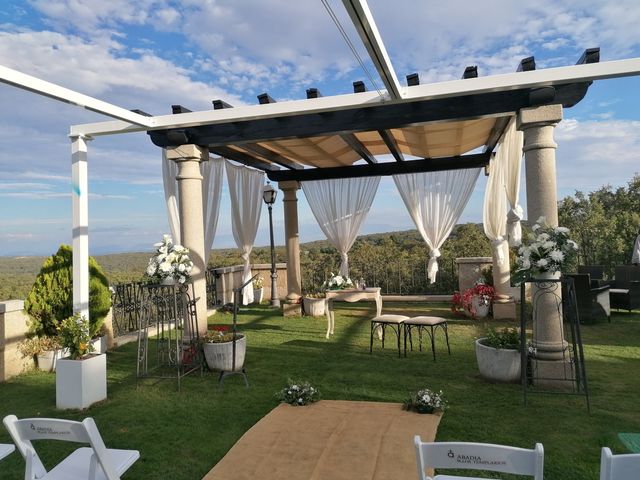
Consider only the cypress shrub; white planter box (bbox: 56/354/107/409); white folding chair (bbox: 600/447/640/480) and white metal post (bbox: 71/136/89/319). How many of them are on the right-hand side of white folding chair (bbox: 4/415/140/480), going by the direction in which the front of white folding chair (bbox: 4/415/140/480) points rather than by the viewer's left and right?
1

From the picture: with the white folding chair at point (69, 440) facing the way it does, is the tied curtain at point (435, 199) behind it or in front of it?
in front

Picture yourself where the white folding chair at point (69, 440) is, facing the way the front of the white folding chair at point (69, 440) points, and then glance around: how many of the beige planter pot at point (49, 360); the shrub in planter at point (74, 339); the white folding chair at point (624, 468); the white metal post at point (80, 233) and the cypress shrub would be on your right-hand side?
1

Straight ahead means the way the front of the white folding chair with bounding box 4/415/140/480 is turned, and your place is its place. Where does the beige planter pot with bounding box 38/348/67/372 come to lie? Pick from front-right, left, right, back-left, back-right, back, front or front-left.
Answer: front-left

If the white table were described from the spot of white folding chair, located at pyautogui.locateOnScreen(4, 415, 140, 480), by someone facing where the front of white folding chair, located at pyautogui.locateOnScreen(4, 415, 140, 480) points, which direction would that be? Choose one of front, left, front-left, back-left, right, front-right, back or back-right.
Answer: front

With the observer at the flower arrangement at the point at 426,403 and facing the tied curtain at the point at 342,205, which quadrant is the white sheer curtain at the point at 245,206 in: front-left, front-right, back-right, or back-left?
front-left

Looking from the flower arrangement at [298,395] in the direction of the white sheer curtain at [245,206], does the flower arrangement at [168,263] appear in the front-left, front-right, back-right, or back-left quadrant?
front-left

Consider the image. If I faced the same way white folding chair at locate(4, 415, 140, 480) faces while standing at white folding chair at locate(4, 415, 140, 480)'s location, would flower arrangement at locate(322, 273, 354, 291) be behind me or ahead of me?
ahead

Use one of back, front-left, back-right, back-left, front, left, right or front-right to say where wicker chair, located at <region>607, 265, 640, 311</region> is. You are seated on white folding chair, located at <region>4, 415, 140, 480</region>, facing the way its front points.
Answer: front-right

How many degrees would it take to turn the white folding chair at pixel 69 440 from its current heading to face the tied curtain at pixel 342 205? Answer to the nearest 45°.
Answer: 0° — it already faces it

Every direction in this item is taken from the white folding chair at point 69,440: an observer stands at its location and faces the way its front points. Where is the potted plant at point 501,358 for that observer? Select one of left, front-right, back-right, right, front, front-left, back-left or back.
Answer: front-right

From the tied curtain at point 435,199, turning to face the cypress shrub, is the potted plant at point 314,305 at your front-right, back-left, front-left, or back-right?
front-right

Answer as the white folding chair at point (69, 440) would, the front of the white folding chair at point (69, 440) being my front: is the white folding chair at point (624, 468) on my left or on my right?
on my right

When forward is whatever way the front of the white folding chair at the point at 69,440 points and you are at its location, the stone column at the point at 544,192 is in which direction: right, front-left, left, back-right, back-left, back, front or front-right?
front-right

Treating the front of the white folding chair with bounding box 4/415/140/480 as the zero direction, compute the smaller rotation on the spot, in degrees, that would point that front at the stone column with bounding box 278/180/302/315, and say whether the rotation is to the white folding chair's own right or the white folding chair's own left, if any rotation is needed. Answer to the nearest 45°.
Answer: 0° — it already faces it

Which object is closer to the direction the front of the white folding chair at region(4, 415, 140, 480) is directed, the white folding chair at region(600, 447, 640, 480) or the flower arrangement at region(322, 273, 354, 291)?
the flower arrangement

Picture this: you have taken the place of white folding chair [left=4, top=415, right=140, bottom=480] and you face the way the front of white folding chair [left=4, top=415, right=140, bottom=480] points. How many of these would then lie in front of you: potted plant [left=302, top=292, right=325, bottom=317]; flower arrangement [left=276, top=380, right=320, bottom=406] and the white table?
3

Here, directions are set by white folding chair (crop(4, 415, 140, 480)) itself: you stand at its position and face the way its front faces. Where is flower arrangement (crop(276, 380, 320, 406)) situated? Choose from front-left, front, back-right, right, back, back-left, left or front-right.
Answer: front

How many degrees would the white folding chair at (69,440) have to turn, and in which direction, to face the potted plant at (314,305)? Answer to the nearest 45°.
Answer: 0° — it already faces it

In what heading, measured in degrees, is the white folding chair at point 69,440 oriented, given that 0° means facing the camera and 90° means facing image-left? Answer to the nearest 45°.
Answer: approximately 225°
